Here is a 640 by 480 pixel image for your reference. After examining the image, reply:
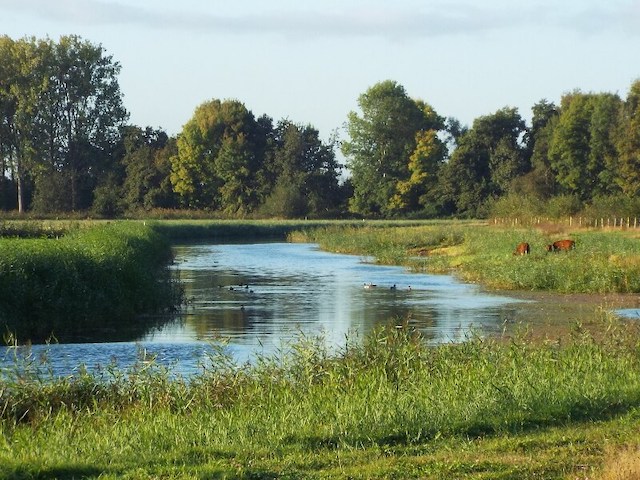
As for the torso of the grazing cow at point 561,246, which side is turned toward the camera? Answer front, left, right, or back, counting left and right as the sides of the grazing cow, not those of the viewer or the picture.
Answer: left

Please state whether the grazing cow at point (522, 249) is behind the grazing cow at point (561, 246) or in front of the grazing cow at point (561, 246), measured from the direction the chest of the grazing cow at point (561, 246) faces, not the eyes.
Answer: in front
